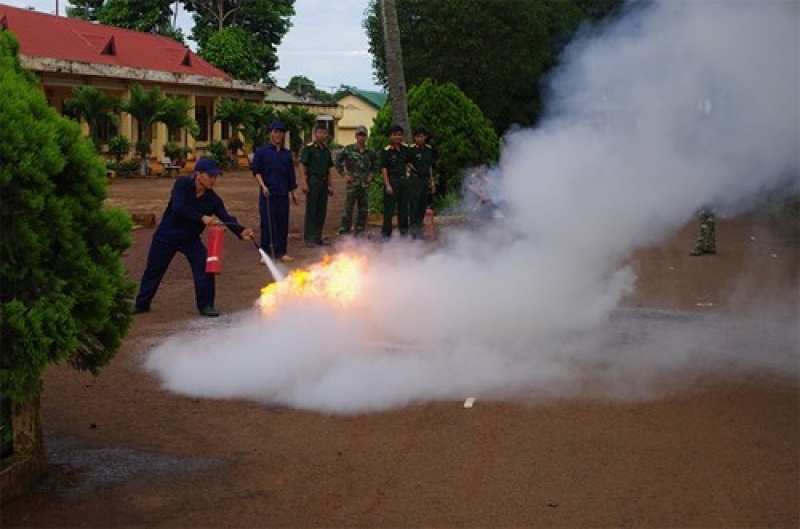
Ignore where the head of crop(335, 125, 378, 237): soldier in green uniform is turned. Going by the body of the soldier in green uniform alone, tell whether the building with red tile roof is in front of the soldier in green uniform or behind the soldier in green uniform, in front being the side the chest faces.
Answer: behind

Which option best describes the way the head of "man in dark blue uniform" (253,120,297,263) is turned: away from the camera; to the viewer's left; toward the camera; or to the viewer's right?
toward the camera

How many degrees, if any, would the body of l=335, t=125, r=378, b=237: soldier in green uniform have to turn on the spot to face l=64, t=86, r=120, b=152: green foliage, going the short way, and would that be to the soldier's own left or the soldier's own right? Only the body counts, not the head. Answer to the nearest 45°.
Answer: approximately 135° to the soldier's own right

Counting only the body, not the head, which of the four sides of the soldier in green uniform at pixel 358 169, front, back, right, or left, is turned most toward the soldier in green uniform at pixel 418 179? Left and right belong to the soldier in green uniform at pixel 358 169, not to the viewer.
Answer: left

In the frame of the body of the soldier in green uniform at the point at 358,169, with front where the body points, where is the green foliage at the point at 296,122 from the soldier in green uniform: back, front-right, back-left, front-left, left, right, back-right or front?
back

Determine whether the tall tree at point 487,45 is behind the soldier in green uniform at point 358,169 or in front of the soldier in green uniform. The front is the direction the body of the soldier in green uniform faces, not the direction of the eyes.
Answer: behind

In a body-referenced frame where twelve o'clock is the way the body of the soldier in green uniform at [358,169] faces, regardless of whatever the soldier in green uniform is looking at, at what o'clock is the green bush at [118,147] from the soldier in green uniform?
The green bush is roughly at 5 o'clock from the soldier in green uniform.

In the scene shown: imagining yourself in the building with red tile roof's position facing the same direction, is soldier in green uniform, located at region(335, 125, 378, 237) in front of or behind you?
in front

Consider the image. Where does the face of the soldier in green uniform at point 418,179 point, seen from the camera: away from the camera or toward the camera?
toward the camera

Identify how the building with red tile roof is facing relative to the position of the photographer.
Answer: facing the viewer and to the right of the viewer

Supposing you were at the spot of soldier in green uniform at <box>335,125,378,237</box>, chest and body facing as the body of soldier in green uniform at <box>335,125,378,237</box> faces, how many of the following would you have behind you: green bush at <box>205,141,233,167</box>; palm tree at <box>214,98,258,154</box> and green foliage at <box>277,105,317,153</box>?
3

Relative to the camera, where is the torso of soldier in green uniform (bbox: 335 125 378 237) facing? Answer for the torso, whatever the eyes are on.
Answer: toward the camera

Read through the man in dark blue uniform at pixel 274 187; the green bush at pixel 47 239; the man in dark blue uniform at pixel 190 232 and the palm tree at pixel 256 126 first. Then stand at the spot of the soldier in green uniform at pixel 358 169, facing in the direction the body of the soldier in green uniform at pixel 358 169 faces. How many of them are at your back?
1

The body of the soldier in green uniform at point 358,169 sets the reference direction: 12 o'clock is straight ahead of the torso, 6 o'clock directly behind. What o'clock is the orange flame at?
The orange flame is roughly at 12 o'clock from the soldier in green uniform.

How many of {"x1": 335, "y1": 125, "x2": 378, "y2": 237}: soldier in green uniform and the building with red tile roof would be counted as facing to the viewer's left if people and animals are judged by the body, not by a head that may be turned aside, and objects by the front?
0

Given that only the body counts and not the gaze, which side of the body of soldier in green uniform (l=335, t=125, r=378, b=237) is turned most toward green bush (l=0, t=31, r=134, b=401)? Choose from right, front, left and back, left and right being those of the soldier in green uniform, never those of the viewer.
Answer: front
